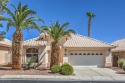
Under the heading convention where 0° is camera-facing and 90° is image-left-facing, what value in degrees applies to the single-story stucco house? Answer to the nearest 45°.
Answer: approximately 0°

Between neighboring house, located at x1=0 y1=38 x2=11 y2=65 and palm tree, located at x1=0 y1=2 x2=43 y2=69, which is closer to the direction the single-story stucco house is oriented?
the palm tree

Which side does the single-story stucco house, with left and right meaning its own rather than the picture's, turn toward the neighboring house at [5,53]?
right

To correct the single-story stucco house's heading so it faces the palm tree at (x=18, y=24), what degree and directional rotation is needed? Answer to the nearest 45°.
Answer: approximately 45° to its right

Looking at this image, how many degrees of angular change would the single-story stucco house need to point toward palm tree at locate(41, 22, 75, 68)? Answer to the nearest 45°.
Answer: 0° — it already faces it
